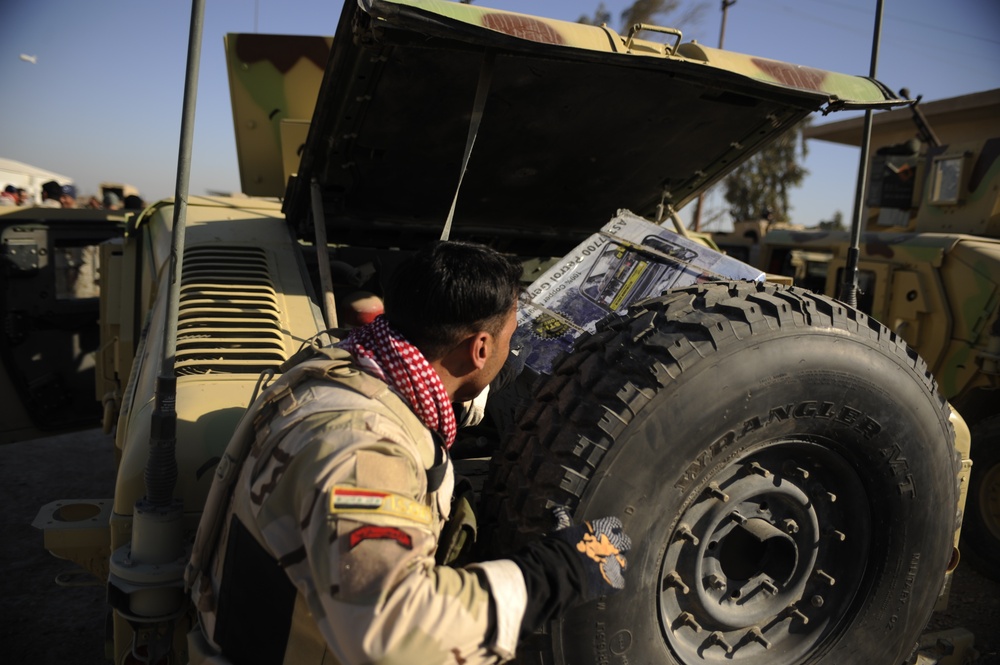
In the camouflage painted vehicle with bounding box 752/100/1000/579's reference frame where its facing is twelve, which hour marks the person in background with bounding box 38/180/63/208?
The person in background is roughly at 1 o'clock from the camouflage painted vehicle.

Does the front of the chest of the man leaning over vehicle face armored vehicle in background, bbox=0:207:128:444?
no

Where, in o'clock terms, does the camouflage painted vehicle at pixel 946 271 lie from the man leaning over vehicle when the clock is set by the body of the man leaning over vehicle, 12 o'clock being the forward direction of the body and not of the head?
The camouflage painted vehicle is roughly at 12 o'clock from the man leaning over vehicle.

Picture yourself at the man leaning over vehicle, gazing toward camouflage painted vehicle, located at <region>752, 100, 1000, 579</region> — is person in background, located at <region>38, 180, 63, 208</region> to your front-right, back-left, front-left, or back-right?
front-left

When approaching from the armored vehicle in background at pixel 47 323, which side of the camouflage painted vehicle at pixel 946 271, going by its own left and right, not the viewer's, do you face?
front

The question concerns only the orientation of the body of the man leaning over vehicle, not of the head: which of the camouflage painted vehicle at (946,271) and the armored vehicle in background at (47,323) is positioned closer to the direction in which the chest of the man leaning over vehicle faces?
the camouflage painted vehicle

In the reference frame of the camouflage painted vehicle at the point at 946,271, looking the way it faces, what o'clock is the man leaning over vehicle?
The man leaning over vehicle is roughly at 11 o'clock from the camouflage painted vehicle.

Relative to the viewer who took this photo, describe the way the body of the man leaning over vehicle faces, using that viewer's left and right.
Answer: facing away from the viewer and to the right of the viewer

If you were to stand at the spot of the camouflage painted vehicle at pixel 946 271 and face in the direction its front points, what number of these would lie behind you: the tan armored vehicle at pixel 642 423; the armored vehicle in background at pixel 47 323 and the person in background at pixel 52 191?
0

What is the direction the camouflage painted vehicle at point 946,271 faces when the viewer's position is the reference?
facing the viewer and to the left of the viewer
